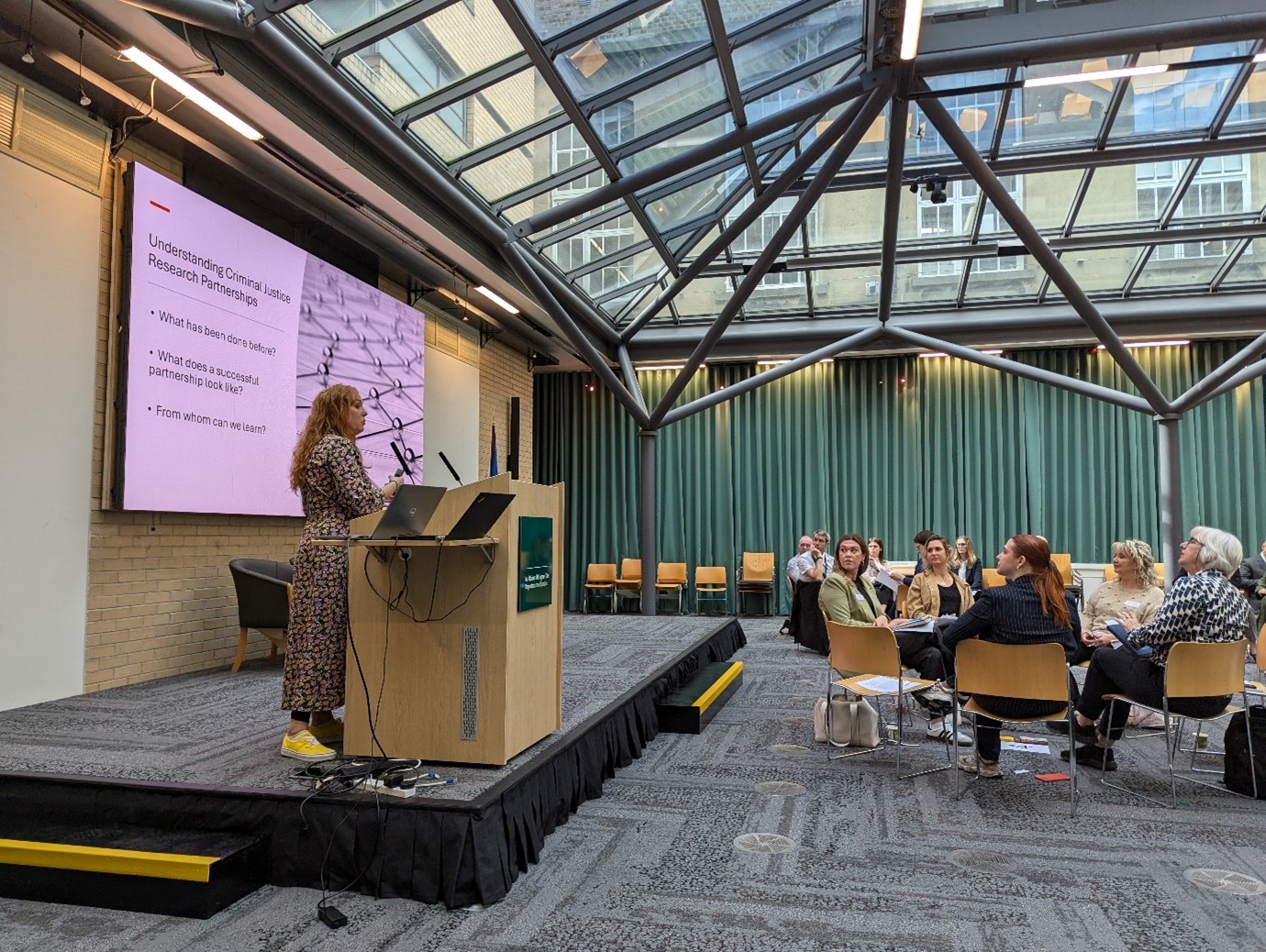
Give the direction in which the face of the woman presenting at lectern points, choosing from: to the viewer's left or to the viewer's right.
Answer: to the viewer's right

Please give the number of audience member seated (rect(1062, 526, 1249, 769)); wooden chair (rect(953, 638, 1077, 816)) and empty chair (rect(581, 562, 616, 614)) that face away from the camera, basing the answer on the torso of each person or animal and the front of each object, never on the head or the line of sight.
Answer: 1

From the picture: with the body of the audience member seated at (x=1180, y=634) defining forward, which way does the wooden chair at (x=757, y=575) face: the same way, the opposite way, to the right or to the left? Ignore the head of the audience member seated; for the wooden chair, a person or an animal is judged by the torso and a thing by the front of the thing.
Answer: to the left

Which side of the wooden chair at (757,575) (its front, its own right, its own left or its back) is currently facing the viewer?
front

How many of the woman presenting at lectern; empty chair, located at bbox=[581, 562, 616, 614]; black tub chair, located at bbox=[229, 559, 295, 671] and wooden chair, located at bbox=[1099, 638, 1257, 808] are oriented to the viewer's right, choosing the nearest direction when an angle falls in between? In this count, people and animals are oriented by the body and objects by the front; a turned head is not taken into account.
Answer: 2

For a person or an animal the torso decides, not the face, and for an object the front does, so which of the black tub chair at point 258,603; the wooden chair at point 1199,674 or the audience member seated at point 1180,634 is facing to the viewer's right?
the black tub chair

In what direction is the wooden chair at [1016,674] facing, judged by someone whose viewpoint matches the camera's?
facing away from the viewer

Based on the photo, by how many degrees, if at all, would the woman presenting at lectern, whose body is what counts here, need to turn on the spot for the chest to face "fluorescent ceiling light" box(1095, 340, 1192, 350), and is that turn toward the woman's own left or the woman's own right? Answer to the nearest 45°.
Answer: approximately 45° to the woman's own left

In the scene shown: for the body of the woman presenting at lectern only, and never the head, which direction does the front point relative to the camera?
to the viewer's right

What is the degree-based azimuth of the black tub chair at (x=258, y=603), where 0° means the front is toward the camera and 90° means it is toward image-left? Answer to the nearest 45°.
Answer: approximately 270°

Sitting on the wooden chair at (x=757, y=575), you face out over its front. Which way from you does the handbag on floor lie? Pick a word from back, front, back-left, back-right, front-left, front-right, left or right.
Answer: front

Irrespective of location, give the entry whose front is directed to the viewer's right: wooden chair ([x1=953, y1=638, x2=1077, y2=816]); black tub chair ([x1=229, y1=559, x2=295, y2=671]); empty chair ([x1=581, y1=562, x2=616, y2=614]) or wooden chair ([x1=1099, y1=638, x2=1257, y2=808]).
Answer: the black tub chair

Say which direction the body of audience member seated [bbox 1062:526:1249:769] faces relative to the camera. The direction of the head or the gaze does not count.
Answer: to the viewer's left
